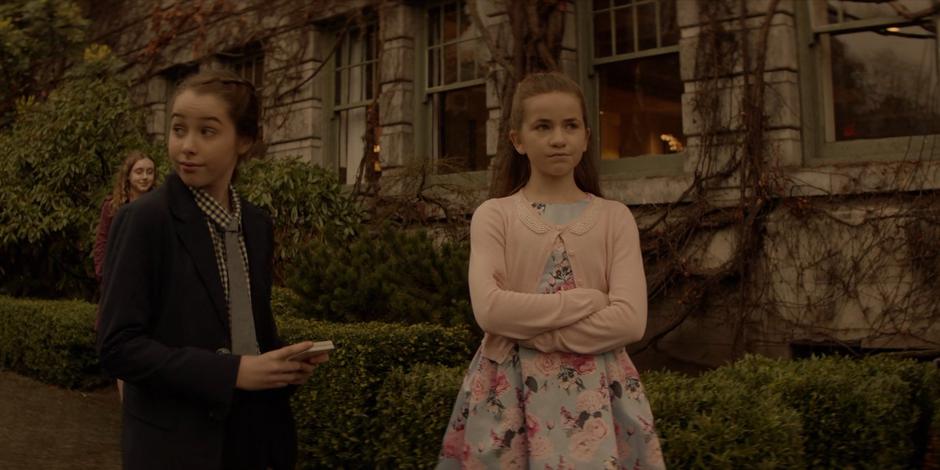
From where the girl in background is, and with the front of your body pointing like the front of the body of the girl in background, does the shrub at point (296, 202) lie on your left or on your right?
on your left

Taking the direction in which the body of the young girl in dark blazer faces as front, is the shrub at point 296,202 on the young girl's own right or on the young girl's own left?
on the young girl's own left

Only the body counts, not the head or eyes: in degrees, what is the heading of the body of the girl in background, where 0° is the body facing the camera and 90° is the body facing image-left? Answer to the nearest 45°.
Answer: approximately 315°

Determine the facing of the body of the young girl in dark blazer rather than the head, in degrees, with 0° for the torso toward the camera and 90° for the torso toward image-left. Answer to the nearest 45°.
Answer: approximately 315°

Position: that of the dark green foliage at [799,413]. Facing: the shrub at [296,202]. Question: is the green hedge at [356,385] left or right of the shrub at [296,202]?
left

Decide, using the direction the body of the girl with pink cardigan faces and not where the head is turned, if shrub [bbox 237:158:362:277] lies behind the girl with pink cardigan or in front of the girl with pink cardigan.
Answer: behind

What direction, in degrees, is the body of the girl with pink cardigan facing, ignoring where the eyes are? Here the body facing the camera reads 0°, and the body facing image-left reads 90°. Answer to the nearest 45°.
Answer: approximately 0°

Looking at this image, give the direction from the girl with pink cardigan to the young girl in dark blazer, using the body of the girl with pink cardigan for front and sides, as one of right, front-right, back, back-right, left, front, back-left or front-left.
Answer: front-right
